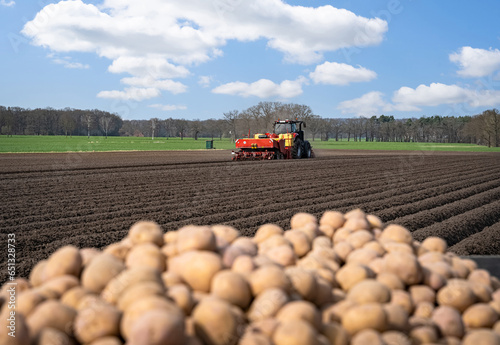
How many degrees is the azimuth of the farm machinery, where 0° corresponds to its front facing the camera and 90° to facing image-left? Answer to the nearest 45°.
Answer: approximately 225°
